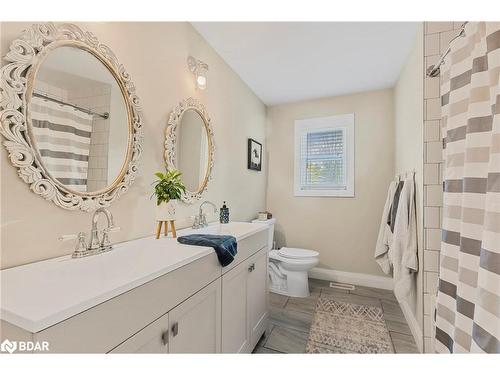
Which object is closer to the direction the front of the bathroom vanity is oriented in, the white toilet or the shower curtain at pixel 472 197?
the shower curtain

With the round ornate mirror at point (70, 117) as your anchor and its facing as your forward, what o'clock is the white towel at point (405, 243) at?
The white towel is roughly at 11 o'clock from the round ornate mirror.

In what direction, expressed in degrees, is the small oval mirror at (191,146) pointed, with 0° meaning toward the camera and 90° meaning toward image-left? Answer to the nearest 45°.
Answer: approximately 315°

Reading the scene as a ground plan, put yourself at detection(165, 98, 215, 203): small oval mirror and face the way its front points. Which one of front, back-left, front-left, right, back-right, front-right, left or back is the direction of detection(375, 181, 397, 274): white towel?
front-left

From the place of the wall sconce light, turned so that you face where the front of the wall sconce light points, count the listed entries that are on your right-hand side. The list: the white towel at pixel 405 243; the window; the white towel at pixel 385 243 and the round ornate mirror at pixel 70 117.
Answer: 1

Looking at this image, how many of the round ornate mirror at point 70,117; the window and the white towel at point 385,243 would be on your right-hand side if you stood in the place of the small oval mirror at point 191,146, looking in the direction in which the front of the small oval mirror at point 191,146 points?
1

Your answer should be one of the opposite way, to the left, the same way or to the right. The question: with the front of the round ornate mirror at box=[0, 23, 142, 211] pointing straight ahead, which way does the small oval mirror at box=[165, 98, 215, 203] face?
the same way

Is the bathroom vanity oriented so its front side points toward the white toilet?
no

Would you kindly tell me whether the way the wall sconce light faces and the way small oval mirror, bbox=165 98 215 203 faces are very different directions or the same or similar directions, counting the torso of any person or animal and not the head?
same or similar directions

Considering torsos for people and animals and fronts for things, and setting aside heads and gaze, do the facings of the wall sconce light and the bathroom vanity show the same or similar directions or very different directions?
same or similar directions

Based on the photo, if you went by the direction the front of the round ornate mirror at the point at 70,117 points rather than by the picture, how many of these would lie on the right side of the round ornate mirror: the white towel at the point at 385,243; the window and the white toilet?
0

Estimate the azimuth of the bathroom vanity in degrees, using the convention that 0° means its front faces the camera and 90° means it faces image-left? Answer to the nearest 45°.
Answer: approximately 315°

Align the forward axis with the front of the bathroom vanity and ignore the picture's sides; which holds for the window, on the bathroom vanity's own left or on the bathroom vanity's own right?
on the bathroom vanity's own left
